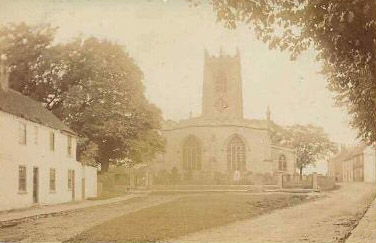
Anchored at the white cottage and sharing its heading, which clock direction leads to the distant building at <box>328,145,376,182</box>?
The distant building is roughly at 11 o'clock from the white cottage.

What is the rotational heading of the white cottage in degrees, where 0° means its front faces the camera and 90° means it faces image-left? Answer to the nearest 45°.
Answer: approximately 315°

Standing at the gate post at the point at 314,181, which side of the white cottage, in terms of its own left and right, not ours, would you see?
front

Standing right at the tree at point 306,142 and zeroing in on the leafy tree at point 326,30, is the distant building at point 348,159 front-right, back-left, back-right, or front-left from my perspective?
back-left

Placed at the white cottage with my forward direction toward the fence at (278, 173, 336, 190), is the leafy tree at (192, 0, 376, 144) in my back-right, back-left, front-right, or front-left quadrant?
front-right

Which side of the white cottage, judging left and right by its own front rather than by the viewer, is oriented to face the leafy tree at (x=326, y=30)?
front
